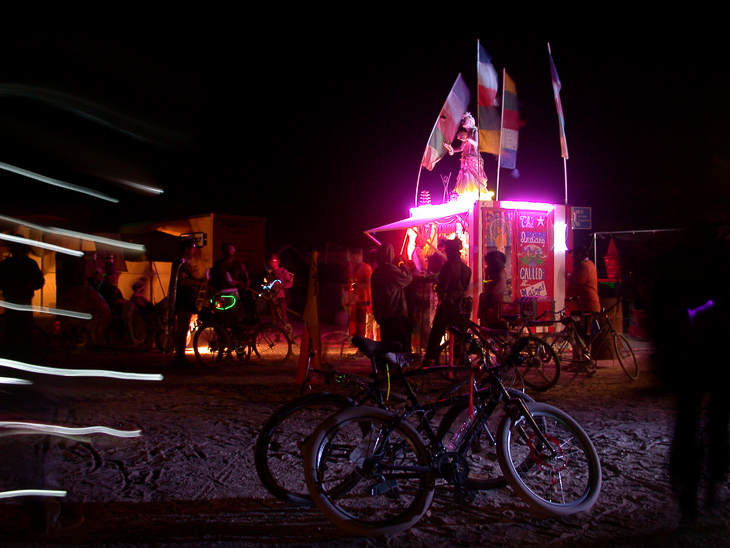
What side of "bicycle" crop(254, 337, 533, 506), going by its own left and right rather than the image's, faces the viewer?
right

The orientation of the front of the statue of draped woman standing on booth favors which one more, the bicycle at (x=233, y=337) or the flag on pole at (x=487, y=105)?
the bicycle

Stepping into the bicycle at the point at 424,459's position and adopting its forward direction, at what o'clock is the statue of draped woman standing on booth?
The statue of draped woman standing on booth is roughly at 9 o'clock from the bicycle.

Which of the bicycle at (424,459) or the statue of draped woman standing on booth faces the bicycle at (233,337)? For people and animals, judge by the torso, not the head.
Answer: the statue of draped woman standing on booth

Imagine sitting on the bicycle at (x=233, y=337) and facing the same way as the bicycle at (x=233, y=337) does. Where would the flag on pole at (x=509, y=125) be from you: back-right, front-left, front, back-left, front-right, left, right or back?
back

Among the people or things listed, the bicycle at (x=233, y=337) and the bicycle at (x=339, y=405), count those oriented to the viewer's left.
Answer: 1

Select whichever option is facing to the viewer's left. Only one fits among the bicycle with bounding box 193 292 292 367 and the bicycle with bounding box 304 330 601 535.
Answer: the bicycle with bounding box 193 292 292 367

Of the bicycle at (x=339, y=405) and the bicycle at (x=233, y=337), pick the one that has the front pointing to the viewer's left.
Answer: the bicycle at (x=233, y=337)

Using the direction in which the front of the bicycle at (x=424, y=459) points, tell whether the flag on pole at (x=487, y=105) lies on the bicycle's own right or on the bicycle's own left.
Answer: on the bicycle's own left

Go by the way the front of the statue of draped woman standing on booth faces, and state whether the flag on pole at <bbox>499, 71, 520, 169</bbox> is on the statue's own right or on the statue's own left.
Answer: on the statue's own left

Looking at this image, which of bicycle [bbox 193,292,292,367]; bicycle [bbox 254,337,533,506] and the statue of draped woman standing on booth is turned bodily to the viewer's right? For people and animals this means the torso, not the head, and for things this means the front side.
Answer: bicycle [bbox 254,337,533,506]

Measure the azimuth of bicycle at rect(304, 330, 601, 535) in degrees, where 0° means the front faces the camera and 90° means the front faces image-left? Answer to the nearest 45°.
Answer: approximately 270°

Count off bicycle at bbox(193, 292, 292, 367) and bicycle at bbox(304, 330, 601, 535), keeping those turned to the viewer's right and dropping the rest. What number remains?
1

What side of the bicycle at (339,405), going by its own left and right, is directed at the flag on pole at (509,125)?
left

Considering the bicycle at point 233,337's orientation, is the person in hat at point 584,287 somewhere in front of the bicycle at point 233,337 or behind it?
behind

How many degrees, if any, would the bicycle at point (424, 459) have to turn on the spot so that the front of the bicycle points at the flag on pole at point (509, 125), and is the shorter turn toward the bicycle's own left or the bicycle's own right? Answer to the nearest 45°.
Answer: approximately 90° to the bicycle's own left

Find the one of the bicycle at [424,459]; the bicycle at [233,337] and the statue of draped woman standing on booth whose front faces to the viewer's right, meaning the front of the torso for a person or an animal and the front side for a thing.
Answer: the bicycle at [424,459]
